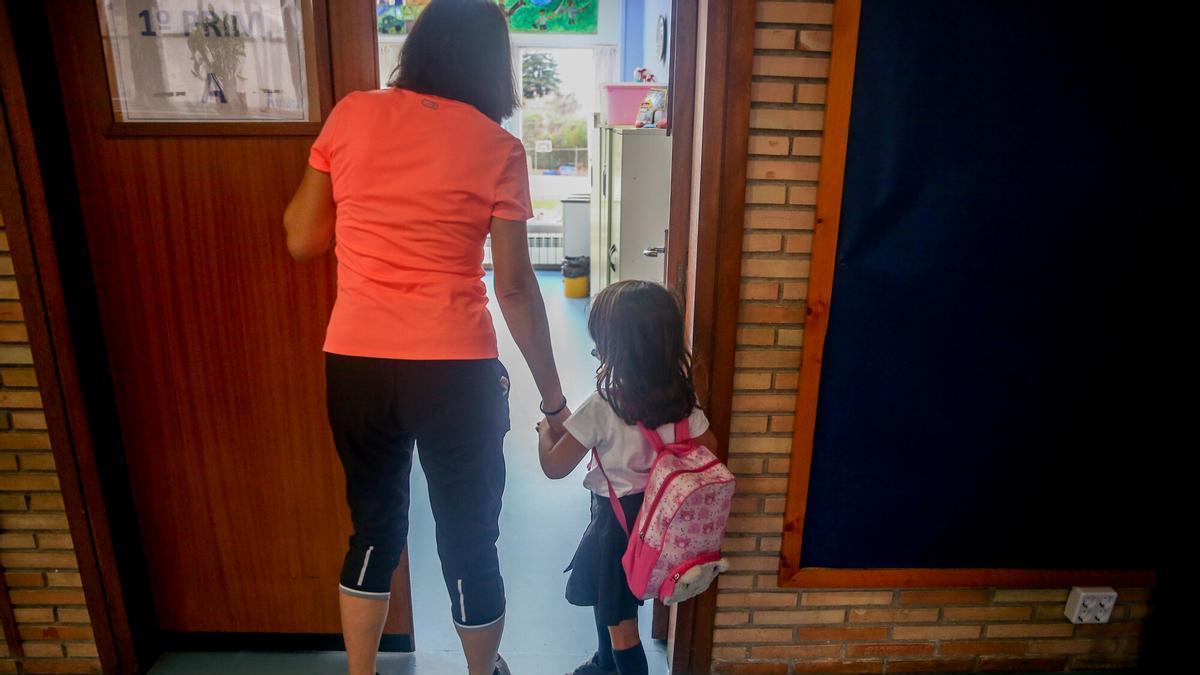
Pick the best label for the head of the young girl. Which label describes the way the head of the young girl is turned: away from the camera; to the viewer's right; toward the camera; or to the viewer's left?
away from the camera

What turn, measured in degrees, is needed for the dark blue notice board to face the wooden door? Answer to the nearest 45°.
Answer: approximately 45° to its right

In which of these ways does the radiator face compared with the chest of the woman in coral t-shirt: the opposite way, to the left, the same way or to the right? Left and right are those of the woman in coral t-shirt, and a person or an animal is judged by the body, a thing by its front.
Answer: the opposite way

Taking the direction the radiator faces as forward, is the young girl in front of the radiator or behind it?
in front

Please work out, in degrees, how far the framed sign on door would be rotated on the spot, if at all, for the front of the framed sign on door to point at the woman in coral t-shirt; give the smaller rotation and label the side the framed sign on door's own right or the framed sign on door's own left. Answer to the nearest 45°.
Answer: approximately 45° to the framed sign on door's own left

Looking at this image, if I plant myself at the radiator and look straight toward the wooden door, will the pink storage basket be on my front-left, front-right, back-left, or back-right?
front-left

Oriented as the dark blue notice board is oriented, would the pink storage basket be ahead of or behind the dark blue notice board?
behind

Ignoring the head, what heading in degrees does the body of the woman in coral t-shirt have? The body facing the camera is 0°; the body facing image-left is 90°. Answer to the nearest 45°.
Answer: approximately 180°

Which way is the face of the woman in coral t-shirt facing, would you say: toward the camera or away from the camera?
away from the camera

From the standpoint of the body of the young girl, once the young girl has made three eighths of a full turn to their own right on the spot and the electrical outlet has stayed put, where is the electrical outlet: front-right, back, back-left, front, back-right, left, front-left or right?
front

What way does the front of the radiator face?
toward the camera

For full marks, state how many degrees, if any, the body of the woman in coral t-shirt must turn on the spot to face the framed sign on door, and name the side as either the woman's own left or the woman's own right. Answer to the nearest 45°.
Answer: approximately 45° to the woman's own left

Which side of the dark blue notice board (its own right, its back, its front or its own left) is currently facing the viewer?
front

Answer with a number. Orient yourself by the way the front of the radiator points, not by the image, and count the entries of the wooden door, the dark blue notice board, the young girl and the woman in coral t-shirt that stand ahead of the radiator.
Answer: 4
